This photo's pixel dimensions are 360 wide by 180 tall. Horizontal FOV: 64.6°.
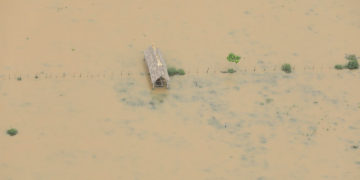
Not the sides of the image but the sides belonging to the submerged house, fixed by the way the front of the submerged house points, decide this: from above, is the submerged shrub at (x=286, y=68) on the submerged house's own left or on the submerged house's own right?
on the submerged house's own left

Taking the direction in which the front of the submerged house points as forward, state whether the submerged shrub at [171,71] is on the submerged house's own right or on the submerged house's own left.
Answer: on the submerged house's own left

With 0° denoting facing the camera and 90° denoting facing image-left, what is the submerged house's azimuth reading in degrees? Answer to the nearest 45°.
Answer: approximately 0°

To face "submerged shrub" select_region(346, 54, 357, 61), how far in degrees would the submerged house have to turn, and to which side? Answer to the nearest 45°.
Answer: approximately 90° to its left

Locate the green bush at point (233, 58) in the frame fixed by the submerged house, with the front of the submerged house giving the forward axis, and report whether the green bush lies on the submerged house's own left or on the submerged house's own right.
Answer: on the submerged house's own left
